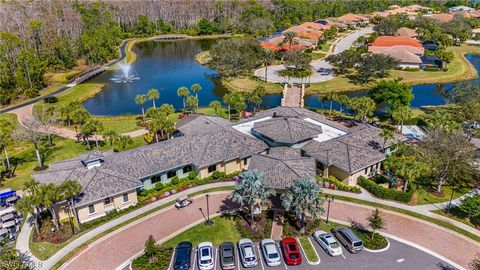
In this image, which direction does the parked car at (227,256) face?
away from the camera

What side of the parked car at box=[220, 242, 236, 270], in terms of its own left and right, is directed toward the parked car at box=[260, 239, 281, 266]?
right

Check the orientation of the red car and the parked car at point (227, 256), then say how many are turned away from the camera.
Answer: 2

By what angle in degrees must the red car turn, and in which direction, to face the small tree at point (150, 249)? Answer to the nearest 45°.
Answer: approximately 90° to its left

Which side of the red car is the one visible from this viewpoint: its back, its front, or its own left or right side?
back

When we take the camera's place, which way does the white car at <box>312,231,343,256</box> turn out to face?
facing away from the viewer and to the left of the viewer

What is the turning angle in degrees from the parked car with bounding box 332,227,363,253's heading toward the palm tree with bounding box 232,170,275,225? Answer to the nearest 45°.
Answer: approximately 45° to its left

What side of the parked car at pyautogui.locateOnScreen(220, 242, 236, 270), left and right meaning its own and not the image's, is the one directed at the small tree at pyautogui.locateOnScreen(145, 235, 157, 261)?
left

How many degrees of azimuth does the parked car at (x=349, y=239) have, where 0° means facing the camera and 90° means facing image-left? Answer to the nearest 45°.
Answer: approximately 135°
